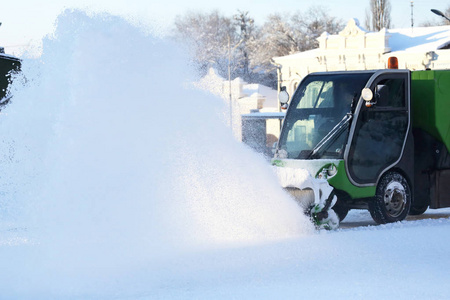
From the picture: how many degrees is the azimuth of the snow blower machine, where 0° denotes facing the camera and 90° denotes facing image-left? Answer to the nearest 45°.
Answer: approximately 45°

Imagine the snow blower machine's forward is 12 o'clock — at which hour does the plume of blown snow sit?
The plume of blown snow is roughly at 12 o'clock from the snow blower machine.
